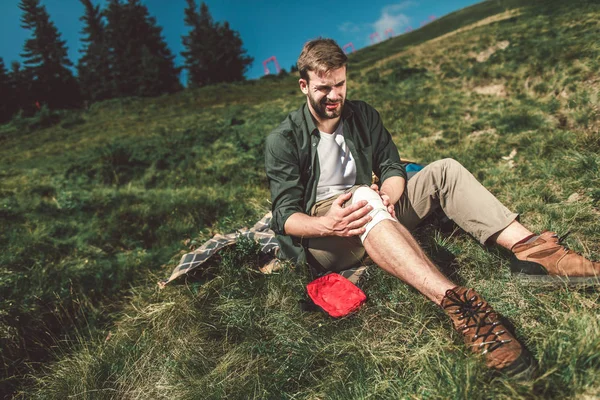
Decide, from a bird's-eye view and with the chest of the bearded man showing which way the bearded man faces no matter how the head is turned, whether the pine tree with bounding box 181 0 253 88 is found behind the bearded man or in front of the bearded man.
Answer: behind

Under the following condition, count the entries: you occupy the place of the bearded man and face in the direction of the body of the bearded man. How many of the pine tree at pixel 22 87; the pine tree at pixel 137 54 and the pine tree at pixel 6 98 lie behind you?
3

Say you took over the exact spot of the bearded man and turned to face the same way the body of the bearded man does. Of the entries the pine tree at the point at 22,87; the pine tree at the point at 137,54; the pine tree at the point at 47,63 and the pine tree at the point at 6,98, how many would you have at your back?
4

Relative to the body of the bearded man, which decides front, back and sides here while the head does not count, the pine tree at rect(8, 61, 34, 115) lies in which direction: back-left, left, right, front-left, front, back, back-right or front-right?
back

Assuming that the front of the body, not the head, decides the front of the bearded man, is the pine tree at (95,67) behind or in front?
behind

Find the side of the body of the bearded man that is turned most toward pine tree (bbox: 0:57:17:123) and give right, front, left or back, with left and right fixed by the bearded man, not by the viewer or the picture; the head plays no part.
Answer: back

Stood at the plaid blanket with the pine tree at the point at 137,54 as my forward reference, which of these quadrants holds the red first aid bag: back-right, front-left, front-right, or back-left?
back-right

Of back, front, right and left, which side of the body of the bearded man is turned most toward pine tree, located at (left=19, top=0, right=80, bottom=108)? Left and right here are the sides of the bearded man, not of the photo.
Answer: back

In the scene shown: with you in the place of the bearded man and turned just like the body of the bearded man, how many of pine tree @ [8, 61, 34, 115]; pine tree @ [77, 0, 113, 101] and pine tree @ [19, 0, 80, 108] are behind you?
3

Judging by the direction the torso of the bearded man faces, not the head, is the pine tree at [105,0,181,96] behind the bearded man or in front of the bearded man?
behind
